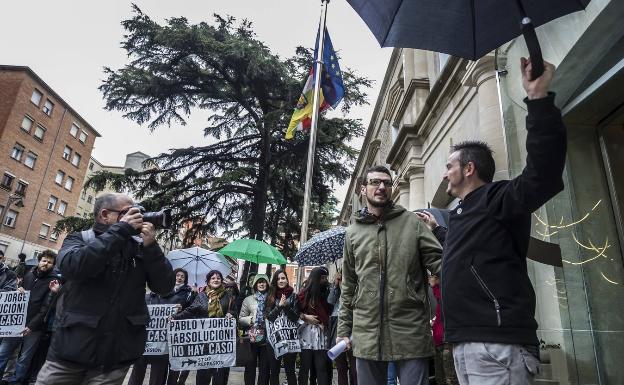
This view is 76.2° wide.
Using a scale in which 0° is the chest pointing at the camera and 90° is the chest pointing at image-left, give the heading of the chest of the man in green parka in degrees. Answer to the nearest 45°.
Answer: approximately 0°

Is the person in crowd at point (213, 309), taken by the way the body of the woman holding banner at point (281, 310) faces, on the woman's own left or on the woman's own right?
on the woman's own right

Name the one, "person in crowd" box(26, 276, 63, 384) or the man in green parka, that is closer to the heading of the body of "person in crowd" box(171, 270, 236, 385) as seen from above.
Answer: the man in green parka

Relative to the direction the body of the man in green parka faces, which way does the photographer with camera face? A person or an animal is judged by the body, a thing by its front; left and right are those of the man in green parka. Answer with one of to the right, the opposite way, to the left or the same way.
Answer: to the left

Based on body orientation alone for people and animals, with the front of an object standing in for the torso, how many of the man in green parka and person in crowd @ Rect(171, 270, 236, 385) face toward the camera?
2
